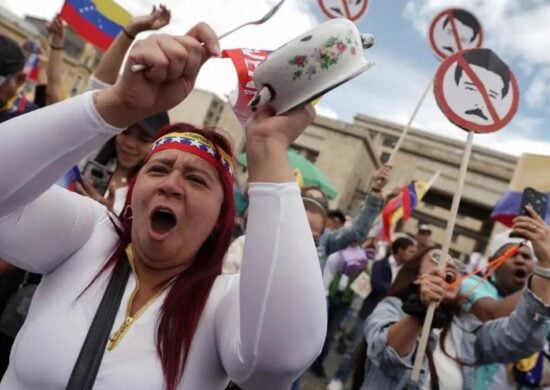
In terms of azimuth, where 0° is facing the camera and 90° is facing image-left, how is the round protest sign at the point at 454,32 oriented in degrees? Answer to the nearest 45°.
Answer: approximately 0°

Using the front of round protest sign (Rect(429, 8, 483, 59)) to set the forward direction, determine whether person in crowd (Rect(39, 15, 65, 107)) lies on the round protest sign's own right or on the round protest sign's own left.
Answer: on the round protest sign's own right

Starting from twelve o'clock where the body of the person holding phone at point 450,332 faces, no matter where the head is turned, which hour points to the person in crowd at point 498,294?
The person in crowd is roughly at 8 o'clock from the person holding phone.

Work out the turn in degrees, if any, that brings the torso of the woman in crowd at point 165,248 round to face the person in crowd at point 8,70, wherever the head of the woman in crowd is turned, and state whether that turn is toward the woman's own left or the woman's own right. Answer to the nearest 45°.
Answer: approximately 90° to the woman's own right

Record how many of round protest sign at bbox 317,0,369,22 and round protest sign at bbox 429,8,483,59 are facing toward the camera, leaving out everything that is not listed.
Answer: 2

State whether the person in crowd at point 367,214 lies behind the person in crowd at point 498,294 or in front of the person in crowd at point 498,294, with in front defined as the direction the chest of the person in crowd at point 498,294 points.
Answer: behind

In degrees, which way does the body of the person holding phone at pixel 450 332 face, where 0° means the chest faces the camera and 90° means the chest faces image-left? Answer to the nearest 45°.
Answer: approximately 315°
